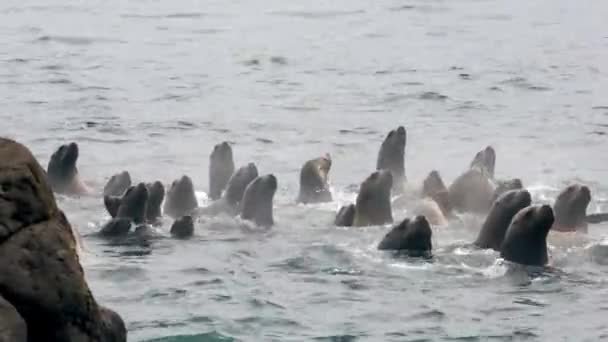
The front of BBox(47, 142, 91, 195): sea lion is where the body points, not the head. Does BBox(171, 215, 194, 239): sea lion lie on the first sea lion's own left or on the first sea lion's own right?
on the first sea lion's own right

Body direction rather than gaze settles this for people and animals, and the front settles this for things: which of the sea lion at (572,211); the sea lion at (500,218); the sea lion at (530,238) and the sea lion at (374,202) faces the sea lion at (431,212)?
the sea lion at (374,202)
